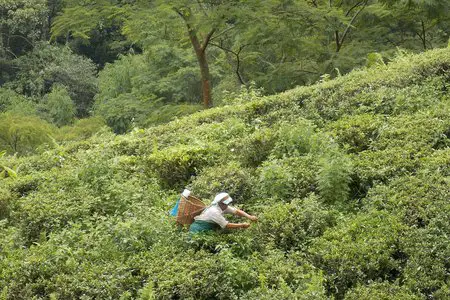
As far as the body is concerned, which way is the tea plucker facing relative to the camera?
to the viewer's right

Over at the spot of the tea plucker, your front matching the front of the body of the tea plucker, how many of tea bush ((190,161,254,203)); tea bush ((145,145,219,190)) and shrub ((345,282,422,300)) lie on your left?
2

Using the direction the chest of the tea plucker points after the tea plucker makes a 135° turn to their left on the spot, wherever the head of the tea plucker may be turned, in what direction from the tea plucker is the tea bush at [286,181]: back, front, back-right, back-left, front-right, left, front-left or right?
right

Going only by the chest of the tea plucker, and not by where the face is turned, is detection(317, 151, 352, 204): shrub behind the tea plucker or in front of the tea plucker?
in front

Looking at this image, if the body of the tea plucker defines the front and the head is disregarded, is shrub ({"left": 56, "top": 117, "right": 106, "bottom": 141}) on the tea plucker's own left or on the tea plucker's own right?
on the tea plucker's own left

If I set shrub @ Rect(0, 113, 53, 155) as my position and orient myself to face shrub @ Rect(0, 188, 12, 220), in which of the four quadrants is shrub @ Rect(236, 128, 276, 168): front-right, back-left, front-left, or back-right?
front-left

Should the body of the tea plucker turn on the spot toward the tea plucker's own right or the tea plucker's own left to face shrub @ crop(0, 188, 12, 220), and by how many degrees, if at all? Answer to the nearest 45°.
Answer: approximately 135° to the tea plucker's own left

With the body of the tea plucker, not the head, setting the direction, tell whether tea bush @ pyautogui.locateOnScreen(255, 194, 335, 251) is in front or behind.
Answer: in front

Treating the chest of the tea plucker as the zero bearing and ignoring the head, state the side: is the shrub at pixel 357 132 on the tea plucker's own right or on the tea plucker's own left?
on the tea plucker's own left

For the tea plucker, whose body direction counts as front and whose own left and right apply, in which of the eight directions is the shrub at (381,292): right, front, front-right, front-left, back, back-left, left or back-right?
front-right

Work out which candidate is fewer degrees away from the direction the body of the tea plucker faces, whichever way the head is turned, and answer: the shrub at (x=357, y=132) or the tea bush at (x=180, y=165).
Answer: the shrub

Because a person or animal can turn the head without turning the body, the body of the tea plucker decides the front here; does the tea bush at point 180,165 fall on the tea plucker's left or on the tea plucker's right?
on the tea plucker's left

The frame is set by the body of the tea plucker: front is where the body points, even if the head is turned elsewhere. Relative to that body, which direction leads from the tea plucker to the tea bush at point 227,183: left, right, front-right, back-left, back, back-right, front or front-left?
left
